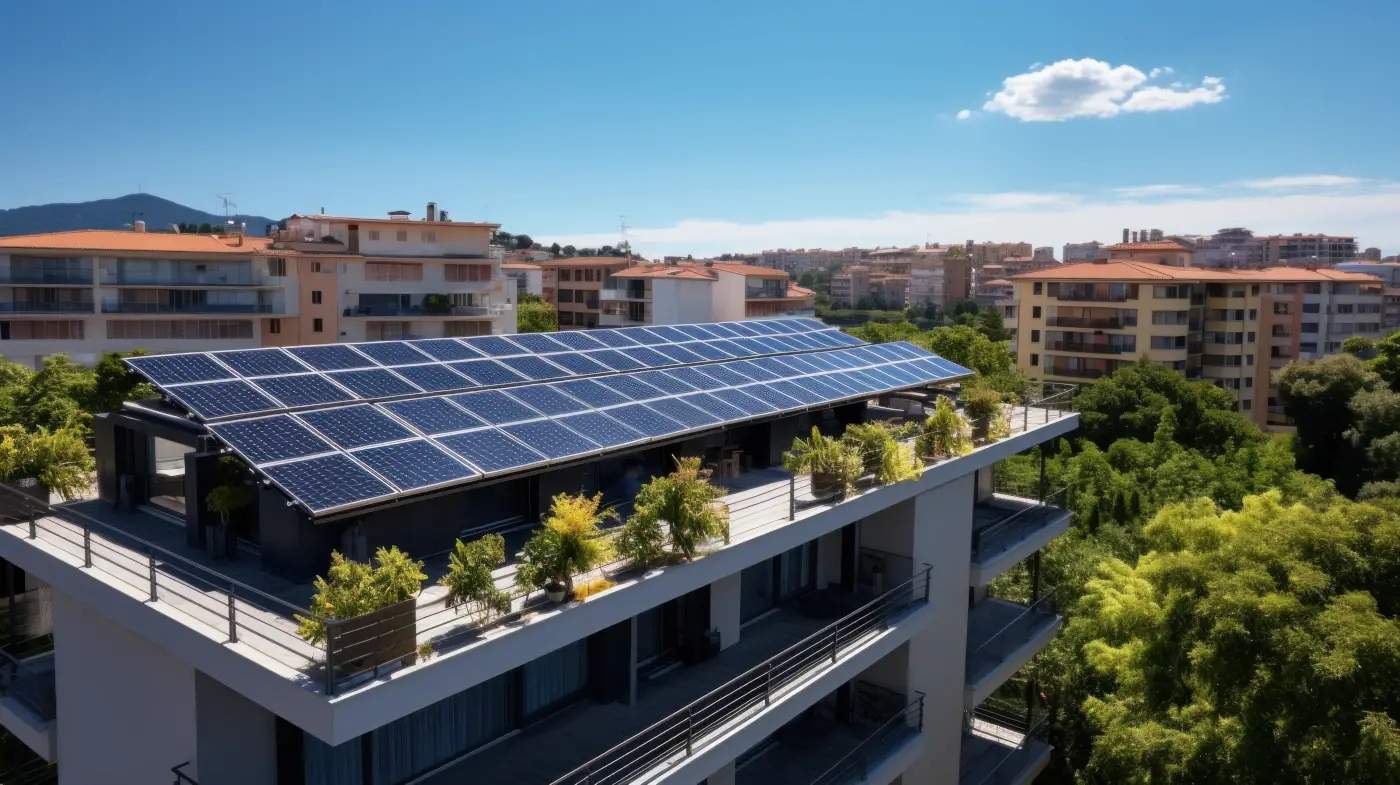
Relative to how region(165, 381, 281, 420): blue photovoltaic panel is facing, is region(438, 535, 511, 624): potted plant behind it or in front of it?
in front

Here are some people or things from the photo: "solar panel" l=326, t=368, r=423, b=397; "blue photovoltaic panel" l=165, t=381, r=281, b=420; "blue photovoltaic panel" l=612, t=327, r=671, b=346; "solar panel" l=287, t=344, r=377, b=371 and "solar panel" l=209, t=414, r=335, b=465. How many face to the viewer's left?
0

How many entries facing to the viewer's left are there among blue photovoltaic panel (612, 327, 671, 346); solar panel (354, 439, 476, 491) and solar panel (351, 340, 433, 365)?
0

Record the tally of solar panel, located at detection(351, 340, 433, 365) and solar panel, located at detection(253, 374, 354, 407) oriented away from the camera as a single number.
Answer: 0

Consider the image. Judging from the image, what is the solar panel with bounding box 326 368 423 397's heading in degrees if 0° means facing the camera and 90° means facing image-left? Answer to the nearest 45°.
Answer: approximately 315°

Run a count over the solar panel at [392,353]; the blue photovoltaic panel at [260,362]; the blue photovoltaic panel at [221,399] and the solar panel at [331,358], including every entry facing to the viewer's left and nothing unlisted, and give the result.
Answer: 0

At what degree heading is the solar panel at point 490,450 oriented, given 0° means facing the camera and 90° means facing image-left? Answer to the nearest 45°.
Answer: approximately 315°

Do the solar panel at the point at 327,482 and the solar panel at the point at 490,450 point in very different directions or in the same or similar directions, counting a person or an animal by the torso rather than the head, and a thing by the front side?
same or similar directions

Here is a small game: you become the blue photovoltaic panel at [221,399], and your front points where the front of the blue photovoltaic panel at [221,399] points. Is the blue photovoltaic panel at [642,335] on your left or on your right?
on your left

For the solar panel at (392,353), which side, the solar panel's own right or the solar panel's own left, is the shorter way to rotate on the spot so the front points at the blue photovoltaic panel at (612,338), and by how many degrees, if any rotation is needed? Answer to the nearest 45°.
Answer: approximately 90° to the solar panel's own left

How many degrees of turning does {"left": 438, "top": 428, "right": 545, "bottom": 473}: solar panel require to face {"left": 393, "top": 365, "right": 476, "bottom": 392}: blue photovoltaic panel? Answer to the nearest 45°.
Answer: approximately 135° to its left

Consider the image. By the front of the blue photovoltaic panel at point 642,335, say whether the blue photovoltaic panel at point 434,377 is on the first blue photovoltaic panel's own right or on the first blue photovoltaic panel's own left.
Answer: on the first blue photovoltaic panel's own right

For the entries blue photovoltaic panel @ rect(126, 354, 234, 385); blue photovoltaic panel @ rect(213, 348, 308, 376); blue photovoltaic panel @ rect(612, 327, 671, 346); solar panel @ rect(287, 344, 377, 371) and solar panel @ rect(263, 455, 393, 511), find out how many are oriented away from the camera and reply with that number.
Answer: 0

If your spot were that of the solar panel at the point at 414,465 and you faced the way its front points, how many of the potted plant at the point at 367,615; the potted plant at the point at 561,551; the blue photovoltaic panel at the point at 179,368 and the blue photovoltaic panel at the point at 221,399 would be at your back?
2

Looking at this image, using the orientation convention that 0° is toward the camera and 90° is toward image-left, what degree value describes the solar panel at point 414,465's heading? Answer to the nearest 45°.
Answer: approximately 315°

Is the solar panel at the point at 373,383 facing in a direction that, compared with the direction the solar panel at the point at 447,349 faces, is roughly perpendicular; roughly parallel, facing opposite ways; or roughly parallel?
roughly parallel

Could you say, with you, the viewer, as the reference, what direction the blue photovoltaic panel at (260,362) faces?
facing the viewer and to the right of the viewer

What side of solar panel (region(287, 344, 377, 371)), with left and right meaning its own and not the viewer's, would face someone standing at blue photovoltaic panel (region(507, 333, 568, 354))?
left
